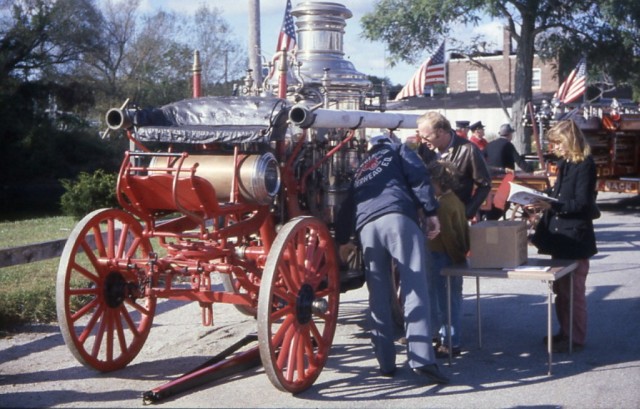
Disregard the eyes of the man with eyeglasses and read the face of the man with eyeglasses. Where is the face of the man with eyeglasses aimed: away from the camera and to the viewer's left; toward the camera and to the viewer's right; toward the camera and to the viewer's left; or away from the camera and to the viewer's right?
toward the camera and to the viewer's left

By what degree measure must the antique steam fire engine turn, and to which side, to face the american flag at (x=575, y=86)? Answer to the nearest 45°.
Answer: approximately 180°

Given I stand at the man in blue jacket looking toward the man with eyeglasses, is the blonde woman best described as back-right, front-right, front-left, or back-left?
front-right

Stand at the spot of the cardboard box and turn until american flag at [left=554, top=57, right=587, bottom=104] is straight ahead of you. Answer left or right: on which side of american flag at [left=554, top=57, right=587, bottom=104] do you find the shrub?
left

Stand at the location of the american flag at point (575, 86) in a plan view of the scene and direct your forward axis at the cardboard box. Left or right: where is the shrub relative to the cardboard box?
right

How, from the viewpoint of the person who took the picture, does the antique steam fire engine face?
facing the viewer and to the left of the viewer

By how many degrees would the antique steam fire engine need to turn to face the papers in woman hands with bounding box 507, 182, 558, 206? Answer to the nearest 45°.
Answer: approximately 135° to its left

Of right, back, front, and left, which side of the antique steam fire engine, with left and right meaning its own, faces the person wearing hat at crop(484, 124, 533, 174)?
back

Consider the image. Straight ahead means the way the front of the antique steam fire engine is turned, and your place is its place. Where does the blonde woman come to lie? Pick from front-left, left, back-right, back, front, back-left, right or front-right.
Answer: back-left

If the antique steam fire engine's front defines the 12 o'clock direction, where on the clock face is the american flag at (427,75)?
The american flag is roughly at 5 o'clock from the antique steam fire engine.

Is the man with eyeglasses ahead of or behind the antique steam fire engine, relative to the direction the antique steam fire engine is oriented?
behind

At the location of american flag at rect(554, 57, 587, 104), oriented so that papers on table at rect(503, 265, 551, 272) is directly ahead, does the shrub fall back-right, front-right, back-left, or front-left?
front-right
